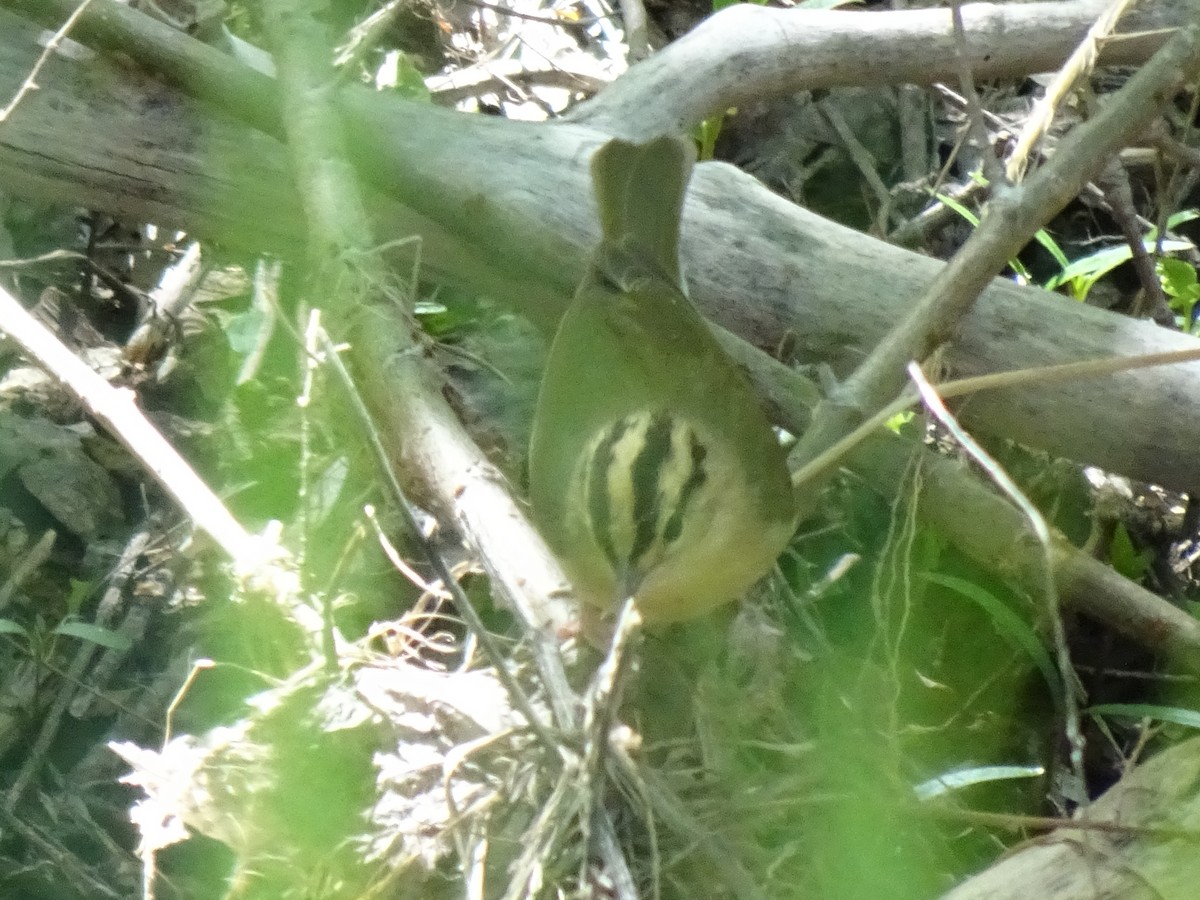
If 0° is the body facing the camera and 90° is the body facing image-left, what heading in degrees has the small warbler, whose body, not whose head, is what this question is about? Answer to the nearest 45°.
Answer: approximately 0°

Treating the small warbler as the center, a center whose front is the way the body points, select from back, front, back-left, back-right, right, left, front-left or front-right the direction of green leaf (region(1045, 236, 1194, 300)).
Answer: back-left

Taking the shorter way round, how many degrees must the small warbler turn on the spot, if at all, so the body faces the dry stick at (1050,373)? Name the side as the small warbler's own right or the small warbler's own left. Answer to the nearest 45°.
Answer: approximately 45° to the small warbler's own left

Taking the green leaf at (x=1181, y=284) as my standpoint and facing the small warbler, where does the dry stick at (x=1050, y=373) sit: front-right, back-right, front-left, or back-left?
front-left

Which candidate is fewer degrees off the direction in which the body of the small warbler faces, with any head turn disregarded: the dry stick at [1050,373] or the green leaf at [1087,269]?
the dry stick

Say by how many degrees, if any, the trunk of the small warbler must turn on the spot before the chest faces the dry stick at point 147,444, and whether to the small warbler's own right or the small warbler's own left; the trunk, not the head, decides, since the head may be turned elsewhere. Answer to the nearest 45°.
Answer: approximately 90° to the small warbler's own right

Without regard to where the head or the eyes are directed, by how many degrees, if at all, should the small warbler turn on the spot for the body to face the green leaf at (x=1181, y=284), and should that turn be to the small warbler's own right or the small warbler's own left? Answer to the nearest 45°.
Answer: approximately 135° to the small warbler's own left
